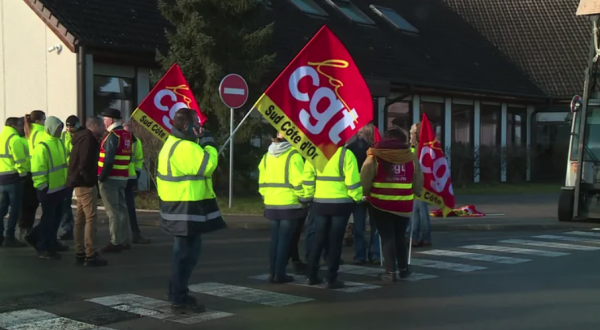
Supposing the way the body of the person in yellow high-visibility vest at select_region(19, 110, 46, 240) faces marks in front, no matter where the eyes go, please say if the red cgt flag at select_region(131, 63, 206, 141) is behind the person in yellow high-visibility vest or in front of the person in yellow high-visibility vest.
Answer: in front

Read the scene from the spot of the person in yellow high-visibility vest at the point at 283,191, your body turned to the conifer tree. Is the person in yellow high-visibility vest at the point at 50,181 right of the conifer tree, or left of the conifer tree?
left

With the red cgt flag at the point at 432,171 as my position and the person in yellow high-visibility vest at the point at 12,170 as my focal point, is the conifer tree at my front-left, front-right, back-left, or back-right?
front-right

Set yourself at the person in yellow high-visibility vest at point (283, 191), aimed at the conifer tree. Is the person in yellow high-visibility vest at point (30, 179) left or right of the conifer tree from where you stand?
left
